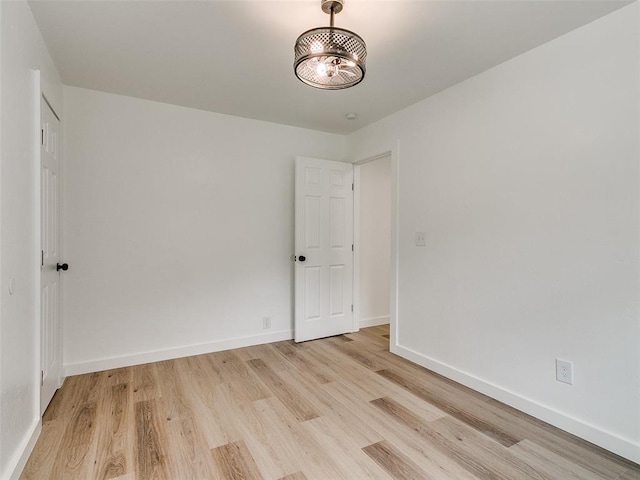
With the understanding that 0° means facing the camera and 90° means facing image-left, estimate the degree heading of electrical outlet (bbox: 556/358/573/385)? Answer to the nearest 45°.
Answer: approximately 45°

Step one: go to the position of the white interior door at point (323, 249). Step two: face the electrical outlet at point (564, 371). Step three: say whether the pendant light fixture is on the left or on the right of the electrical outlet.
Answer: right

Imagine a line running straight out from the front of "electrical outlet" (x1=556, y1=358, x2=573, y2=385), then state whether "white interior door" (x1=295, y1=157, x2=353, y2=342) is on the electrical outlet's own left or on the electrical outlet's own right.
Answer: on the electrical outlet's own right
